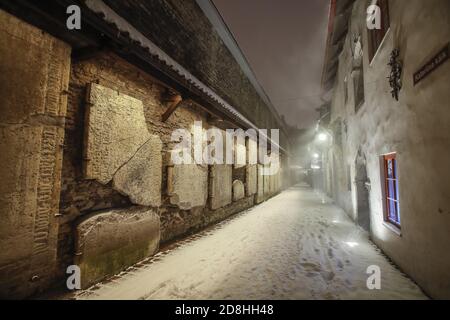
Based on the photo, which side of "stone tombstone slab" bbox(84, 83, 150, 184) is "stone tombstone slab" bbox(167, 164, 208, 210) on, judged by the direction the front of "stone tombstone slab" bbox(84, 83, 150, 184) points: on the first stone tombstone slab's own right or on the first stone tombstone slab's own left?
on the first stone tombstone slab's own left

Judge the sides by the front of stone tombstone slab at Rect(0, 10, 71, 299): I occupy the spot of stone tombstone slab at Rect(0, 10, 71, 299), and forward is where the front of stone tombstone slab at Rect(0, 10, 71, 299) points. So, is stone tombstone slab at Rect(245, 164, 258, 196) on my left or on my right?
on my left

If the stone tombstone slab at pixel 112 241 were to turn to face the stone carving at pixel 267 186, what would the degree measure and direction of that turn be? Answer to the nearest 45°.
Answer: approximately 90° to its left

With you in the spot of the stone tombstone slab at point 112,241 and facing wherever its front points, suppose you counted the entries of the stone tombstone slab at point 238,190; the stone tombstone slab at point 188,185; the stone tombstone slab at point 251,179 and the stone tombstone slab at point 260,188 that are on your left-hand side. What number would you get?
4

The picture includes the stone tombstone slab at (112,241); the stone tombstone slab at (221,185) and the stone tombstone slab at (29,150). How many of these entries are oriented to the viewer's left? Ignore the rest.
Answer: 0

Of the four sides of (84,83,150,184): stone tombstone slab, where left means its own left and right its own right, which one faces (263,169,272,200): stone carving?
left

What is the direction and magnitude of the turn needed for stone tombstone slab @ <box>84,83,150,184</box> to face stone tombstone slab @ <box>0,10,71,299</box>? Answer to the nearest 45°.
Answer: approximately 90° to its right

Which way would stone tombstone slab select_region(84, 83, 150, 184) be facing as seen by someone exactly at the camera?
facing the viewer and to the right of the viewer

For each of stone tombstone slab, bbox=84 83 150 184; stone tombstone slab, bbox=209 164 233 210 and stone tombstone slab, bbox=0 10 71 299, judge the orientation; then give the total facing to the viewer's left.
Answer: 0

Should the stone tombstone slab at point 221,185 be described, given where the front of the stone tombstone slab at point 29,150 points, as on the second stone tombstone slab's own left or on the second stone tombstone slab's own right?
on the second stone tombstone slab's own left

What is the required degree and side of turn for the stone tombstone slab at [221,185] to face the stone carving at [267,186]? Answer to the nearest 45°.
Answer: approximately 90° to its left

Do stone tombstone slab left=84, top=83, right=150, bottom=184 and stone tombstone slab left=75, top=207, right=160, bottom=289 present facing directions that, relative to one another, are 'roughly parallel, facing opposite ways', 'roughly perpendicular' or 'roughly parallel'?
roughly parallel

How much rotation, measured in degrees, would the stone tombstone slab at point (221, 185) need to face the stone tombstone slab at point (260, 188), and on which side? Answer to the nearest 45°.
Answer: approximately 90° to its left
